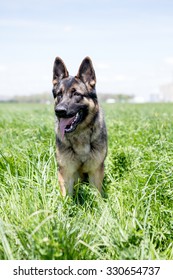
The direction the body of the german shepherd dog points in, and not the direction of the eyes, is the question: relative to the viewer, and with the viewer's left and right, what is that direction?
facing the viewer
